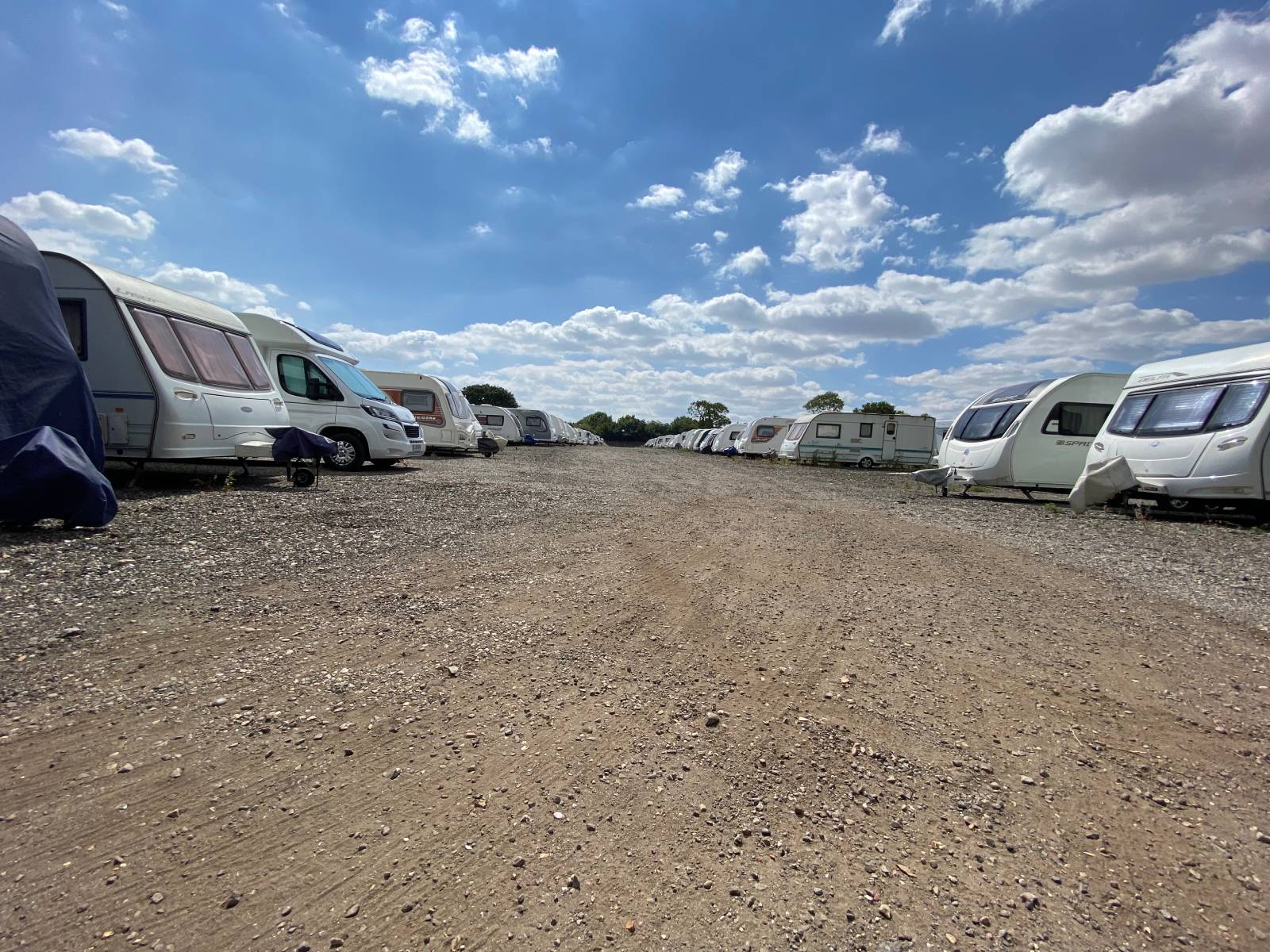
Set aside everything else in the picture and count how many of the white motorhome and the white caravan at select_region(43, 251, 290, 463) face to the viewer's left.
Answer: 0

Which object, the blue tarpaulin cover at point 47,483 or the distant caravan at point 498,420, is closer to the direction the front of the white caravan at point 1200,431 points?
the blue tarpaulin cover

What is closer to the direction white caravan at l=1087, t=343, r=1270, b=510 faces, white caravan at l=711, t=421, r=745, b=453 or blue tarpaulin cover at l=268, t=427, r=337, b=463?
the blue tarpaulin cover

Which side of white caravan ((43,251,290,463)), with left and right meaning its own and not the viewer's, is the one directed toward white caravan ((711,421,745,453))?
left

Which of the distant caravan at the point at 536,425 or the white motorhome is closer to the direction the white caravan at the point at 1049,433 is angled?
the white motorhome

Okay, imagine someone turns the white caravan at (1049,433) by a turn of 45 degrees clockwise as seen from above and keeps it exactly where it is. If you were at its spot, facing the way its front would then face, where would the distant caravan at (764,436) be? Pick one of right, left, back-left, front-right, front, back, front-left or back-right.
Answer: front-right

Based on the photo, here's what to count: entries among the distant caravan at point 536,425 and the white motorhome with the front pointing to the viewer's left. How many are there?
0

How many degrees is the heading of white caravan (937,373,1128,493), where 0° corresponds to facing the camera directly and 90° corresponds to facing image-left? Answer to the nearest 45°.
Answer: approximately 45°

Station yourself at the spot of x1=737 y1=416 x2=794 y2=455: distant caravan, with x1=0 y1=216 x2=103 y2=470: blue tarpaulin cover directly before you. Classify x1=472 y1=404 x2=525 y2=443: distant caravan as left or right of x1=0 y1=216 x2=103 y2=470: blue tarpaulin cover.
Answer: right

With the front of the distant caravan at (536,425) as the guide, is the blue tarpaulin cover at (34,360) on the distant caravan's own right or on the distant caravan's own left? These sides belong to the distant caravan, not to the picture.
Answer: on the distant caravan's own right

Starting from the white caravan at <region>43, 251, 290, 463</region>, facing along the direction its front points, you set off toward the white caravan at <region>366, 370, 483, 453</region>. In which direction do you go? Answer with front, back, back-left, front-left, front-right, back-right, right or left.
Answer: left

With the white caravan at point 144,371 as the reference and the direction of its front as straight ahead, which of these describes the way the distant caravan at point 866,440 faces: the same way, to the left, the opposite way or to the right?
the opposite way

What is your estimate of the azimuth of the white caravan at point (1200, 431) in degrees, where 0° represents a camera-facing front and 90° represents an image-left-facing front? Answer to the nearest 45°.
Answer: approximately 45°

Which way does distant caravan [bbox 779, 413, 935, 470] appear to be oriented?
to the viewer's left

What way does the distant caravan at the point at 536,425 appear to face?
to the viewer's right
